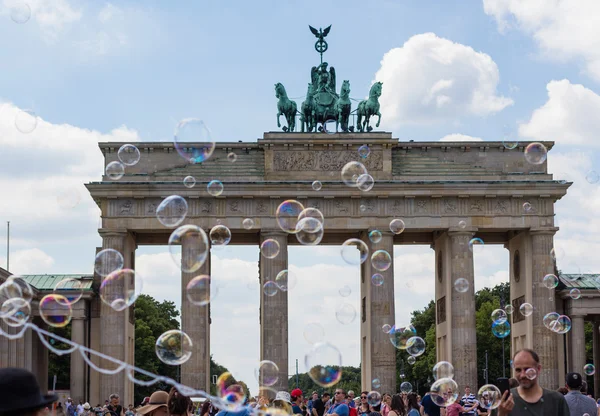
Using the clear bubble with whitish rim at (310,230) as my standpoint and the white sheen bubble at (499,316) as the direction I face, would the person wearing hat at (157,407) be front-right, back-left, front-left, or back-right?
back-right

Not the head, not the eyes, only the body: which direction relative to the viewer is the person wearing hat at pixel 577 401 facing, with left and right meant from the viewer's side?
facing away from the viewer

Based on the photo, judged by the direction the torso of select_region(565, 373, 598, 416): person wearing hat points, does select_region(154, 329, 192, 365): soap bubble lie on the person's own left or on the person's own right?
on the person's own left

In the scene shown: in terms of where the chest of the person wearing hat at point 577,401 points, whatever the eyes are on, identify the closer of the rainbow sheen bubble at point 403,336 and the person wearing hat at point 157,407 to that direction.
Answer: the rainbow sheen bubble

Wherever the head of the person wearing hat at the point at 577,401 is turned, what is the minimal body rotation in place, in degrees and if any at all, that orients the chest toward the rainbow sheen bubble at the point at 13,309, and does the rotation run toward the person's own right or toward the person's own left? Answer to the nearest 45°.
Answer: approximately 135° to the person's own left

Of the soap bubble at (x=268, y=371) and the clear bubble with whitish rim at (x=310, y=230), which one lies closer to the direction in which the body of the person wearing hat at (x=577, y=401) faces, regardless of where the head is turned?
the clear bubble with whitish rim

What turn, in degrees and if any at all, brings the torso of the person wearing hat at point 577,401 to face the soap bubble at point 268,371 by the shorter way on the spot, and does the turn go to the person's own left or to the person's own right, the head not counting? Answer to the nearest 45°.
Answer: approximately 45° to the person's own left
